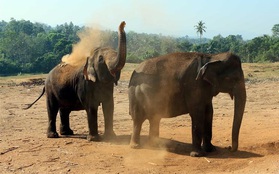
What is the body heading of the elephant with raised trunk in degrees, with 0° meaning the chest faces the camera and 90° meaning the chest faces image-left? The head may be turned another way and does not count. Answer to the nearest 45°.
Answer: approximately 315°

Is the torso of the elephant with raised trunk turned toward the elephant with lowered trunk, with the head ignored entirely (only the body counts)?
yes
